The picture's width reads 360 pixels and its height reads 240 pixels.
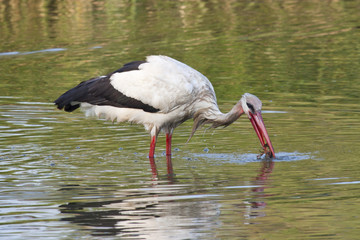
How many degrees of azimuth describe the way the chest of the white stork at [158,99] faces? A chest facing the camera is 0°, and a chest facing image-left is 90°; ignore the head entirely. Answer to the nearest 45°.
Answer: approximately 270°
